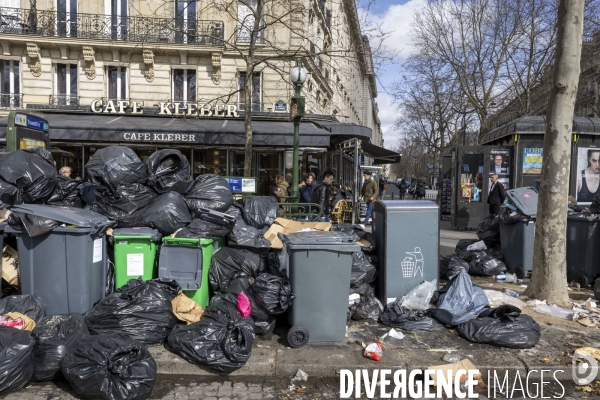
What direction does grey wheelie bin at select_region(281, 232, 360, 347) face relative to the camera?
to the viewer's right

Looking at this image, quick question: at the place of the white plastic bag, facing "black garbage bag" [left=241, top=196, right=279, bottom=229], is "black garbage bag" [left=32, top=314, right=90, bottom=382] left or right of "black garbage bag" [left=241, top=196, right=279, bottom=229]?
left

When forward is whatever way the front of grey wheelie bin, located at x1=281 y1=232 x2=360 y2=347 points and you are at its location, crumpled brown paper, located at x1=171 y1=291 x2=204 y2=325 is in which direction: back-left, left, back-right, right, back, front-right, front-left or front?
back

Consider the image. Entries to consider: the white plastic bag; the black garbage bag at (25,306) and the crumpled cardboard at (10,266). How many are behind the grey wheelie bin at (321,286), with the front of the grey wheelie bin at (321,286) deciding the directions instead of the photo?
2

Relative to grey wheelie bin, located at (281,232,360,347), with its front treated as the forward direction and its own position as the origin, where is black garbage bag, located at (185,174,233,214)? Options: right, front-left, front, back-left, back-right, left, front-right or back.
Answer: back-left

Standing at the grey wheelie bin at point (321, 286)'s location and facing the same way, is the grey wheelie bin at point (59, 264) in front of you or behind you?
behind

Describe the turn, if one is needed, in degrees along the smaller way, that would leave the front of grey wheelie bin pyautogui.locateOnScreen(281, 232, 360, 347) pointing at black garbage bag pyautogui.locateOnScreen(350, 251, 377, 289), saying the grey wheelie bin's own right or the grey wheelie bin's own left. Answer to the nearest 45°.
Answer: approximately 45° to the grey wheelie bin's own left

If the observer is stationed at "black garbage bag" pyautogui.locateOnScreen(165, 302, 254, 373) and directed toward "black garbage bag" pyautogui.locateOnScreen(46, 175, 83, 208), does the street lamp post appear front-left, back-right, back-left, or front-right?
front-right

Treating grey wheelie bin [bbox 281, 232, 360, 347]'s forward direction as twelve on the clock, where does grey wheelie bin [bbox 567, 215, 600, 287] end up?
grey wheelie bin [bbox 567, 215, 600, 287] is roughly at 11 o'clock from grey wheelie bin [bbox 281, 232, 360, 347].

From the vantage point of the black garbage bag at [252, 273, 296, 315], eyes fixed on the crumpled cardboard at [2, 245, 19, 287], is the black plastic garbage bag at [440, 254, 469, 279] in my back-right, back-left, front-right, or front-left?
back-right
